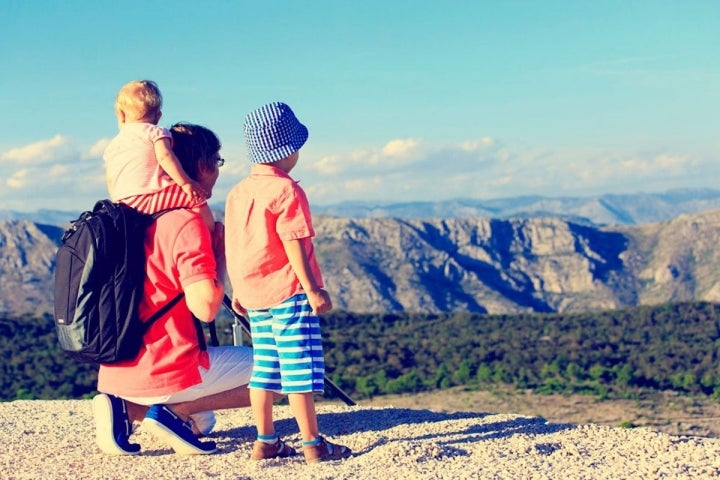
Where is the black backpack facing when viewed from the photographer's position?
facing the viewer and to the left of the viewer

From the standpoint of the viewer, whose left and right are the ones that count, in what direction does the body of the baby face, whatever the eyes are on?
facing away from the viewer and to the right of the viewer

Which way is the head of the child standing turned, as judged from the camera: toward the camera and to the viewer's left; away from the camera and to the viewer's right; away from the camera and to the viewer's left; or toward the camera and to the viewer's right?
away from the camera and to the viewer's right

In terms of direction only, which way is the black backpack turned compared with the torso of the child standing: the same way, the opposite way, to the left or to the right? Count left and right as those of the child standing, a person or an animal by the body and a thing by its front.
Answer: the opposite way

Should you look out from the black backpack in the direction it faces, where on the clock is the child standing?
The child standing is roughly at 8 o'clock from the black backpack.

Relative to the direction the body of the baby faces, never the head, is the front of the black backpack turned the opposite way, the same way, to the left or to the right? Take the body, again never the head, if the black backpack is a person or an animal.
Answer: the opposite way

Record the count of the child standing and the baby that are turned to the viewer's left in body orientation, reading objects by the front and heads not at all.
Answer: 0

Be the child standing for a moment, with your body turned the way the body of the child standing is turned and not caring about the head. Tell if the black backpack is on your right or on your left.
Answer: on your left

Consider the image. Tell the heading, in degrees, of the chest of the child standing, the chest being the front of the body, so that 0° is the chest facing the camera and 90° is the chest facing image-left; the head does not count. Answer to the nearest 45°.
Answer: approximately 225°
